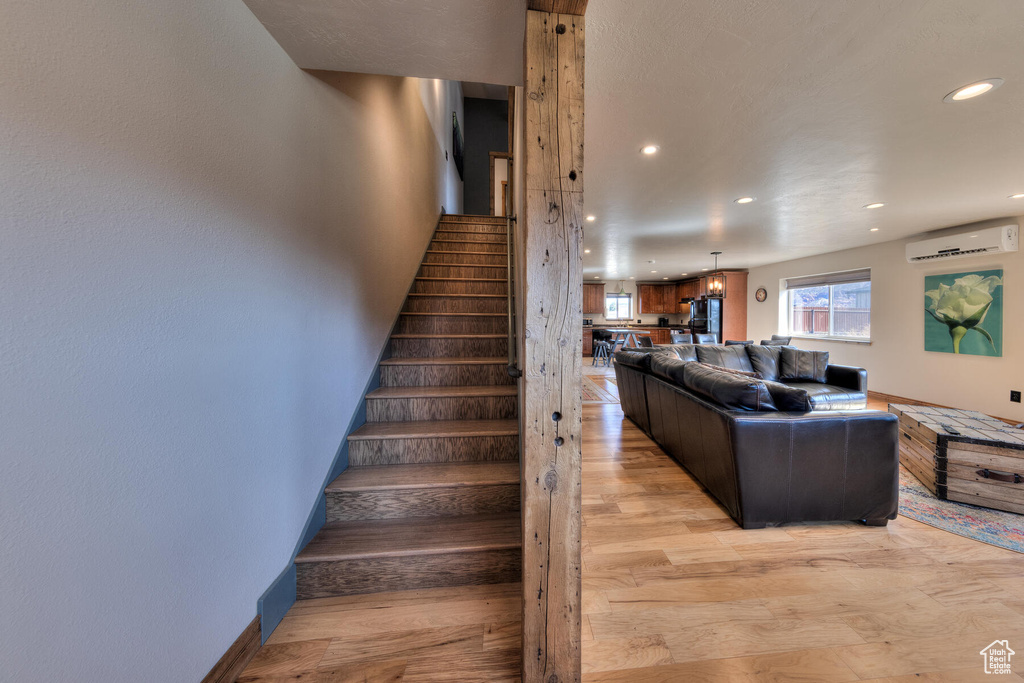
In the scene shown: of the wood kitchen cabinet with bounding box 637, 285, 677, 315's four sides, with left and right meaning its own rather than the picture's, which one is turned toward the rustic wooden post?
front

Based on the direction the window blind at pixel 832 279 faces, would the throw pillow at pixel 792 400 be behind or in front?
in front

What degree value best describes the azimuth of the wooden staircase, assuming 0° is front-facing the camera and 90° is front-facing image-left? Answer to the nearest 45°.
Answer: approximately 0°

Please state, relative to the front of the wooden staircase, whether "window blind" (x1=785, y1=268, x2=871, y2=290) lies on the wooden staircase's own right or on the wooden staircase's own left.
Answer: on the wooden staircase's own left

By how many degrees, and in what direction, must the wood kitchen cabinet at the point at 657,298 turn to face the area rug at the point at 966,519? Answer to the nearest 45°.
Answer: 0° — it already faces it

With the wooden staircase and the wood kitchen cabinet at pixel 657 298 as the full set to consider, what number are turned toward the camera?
2

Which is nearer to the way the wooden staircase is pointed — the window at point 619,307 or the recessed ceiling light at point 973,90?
the recessed ceiling light

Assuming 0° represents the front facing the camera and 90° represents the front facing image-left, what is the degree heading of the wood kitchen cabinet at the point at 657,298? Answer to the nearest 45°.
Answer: approximately 0°

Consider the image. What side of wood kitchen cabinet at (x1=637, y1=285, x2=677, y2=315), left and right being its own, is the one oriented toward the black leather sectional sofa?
front

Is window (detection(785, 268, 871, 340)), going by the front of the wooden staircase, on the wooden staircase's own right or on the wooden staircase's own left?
on the wooden staircase's own left
